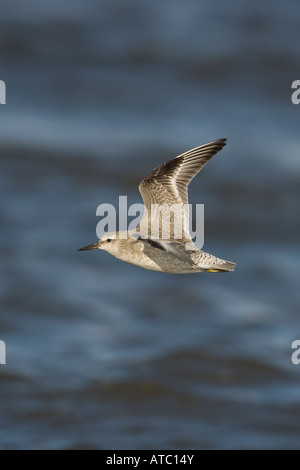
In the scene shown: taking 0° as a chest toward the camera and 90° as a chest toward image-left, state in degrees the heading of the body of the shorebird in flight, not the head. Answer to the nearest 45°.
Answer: approximately 90°
